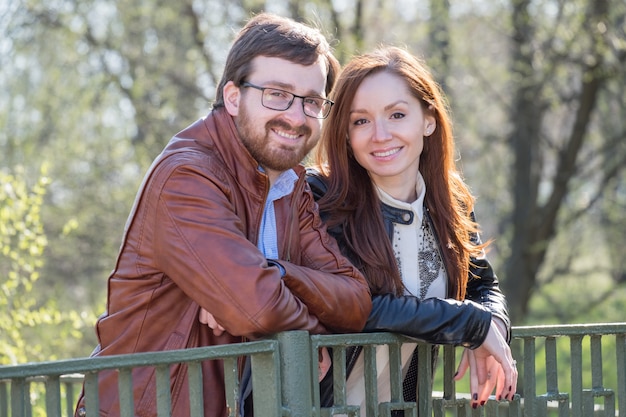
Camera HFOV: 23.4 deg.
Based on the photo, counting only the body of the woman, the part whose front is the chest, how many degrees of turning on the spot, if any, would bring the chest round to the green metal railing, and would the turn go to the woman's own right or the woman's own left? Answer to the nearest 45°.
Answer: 0° — they already face it

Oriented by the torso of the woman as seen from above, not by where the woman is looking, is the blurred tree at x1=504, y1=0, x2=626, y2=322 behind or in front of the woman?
behind

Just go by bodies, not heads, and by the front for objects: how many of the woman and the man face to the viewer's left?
0

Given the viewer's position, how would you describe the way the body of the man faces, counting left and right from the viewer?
facing the viewer and to the right of the viewer

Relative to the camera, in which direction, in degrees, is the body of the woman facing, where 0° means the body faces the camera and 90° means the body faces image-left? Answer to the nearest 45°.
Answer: approximately 0°

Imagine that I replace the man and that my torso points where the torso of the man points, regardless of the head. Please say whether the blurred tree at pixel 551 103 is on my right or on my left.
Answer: on my left

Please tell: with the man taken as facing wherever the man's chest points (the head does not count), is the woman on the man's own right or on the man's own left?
on the man's own left
